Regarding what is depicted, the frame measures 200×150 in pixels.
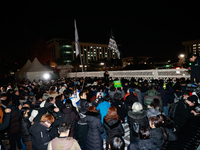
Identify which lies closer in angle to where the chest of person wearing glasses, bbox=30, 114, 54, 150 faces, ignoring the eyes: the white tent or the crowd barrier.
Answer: the crowd barrier

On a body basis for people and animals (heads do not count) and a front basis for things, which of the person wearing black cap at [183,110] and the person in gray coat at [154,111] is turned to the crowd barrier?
the person in gray coat

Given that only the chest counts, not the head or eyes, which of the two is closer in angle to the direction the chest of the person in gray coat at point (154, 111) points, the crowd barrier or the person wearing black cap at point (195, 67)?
the crowd barrier

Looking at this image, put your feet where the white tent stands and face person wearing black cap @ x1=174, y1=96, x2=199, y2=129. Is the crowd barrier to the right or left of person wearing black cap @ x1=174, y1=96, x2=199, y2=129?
left

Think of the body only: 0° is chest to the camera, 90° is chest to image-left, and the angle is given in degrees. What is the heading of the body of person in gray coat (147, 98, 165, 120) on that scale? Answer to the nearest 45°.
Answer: approximately 180°

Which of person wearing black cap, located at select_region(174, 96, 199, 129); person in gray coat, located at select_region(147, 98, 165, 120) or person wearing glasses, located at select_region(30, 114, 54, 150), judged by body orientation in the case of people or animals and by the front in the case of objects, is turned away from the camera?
the person in gray coat

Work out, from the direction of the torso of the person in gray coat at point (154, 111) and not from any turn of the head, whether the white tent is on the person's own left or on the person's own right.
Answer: on the person's own left

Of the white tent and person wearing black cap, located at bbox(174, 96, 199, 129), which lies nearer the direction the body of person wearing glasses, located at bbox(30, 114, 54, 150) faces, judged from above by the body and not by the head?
the person wearing black cap

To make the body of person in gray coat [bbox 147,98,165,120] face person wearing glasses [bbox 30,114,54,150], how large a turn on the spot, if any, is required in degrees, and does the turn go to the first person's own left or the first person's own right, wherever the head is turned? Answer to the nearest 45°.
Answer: approximately 135° to the first person's own left
